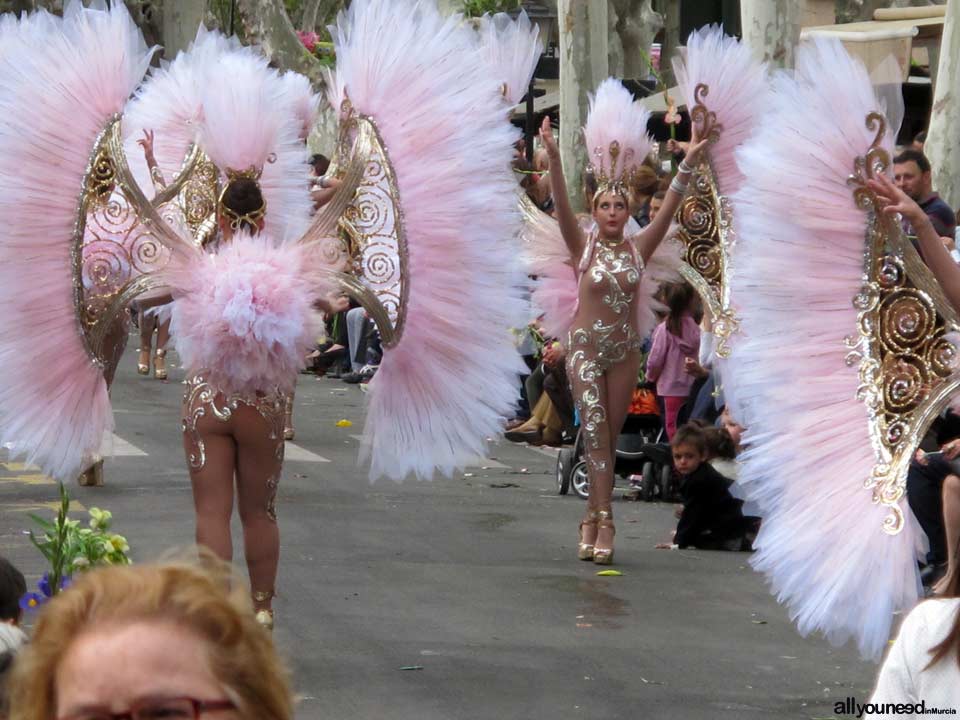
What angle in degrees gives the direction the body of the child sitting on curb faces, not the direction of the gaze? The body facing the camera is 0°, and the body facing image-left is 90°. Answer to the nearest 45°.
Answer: approximately 45°

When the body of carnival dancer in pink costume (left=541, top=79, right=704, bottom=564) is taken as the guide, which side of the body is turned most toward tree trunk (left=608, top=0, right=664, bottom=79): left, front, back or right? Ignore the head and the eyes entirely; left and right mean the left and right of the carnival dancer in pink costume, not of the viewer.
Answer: back

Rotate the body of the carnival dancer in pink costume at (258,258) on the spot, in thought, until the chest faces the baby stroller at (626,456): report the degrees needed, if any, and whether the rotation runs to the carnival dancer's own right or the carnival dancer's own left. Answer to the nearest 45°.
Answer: approximately 45° to the carnival dancer's own right

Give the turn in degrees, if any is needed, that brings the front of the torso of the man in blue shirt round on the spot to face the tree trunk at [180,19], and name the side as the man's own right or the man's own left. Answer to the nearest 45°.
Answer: approximately 90° to the man's own right

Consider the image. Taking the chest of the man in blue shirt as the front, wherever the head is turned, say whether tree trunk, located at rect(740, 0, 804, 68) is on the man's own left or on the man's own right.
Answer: on the man's own right

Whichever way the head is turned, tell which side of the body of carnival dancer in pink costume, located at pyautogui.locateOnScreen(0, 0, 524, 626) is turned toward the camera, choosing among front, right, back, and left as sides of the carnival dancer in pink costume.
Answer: back

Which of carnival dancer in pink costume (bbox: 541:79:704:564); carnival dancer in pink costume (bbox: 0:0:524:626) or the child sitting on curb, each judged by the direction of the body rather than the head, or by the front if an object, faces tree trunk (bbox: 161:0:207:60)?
carnival dancer in pink costume (bbox: 0:0:524:626)

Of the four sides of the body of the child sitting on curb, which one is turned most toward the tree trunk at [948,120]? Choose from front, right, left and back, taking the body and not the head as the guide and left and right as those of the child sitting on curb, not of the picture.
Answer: back

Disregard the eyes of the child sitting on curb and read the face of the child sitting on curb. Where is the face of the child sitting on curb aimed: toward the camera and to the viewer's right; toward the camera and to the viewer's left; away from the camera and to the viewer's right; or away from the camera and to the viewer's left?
toward the camera and to the viewer's left

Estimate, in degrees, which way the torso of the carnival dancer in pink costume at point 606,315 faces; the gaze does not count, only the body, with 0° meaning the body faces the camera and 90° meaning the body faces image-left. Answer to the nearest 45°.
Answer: approximately 0°

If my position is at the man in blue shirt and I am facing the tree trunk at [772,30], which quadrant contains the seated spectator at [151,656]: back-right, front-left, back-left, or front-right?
back-left

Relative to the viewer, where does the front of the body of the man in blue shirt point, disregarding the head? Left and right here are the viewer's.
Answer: facing the viewer and to the left of the viewer
